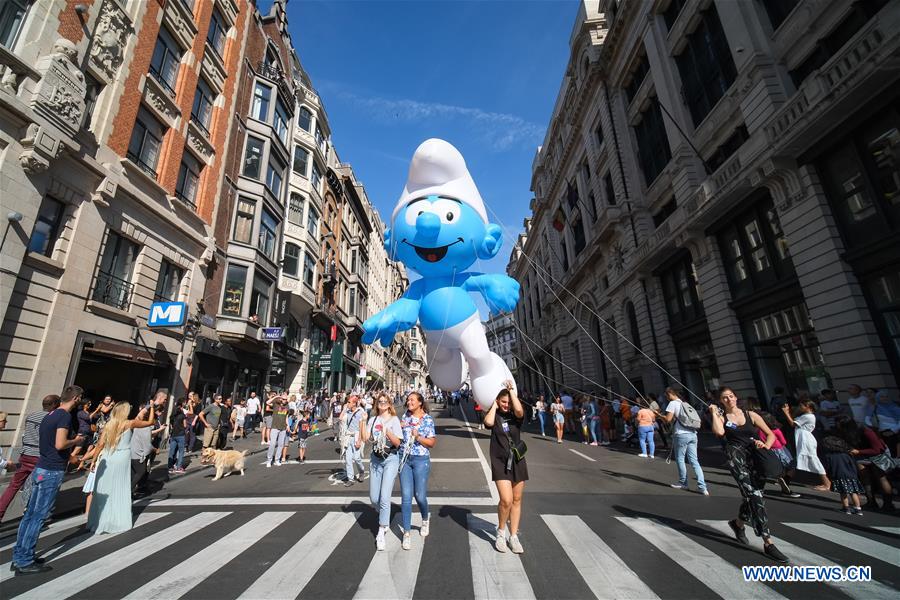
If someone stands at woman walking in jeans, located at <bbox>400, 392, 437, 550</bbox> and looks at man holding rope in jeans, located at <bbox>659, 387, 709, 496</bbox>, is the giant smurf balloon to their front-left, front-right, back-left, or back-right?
front-left

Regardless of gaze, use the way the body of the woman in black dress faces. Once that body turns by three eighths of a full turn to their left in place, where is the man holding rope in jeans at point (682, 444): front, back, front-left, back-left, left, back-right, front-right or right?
front

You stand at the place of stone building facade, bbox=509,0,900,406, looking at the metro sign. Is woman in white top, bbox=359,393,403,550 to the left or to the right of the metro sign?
left

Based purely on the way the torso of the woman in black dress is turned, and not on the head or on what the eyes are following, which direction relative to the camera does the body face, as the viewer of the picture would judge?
toward the camera

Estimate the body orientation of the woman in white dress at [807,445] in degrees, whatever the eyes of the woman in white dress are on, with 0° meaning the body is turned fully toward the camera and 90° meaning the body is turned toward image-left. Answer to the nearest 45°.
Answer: approximately 90°

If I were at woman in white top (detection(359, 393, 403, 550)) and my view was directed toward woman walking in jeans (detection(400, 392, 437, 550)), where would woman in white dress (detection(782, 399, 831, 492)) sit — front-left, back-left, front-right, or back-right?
front-left

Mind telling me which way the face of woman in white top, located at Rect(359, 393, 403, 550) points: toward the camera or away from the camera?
toward the camera

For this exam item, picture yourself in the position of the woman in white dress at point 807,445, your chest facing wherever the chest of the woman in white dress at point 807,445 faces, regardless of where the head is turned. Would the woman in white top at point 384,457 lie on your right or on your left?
on your left

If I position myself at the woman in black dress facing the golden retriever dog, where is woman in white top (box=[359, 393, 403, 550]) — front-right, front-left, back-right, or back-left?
front-left

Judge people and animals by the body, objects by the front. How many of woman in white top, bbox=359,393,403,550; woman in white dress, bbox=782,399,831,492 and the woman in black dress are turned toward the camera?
2

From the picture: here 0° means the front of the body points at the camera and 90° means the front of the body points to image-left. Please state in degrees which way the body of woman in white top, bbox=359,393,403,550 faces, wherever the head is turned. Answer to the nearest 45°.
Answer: approximately 0°

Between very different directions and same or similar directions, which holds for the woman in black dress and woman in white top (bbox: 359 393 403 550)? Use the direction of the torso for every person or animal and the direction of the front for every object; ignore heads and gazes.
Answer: same or similar directions

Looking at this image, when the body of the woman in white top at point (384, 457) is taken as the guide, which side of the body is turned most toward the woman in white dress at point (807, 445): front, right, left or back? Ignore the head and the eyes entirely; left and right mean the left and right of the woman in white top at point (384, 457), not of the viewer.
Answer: left

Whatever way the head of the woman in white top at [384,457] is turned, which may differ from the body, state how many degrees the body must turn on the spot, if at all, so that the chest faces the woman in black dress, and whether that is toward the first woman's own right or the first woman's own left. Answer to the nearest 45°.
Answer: approximately 45° to the first woman's own left

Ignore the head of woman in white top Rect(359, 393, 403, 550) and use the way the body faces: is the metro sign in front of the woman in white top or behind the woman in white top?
behind

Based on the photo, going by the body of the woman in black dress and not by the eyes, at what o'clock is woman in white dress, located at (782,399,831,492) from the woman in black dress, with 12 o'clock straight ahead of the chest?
The woman in white dress is roughly at 8 o'clock from the woman in black dress.
